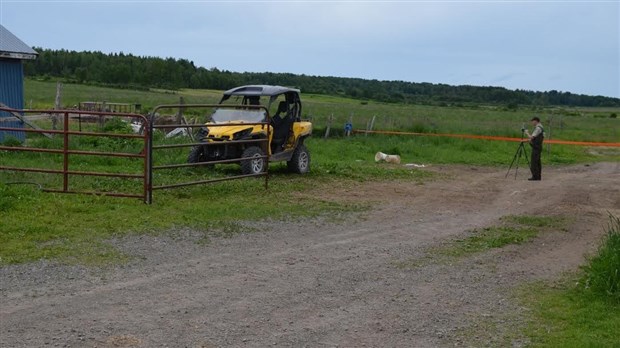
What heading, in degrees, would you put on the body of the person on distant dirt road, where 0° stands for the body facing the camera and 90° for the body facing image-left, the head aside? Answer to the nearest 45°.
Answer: approximately 90°

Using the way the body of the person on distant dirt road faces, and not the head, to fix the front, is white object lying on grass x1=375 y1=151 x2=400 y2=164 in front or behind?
in front

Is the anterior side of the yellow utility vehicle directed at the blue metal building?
no

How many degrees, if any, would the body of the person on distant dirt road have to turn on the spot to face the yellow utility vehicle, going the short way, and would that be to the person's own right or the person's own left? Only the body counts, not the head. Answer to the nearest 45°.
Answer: approximately 45° to the person's own left

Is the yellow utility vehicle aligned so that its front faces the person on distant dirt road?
no

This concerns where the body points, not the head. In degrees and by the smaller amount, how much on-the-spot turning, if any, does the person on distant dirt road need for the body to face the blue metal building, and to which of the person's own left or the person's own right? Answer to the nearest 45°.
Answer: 0° — they already face it
